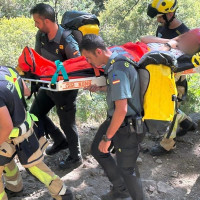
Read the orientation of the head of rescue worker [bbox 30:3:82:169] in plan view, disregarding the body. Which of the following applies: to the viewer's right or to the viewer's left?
to the viewer's left

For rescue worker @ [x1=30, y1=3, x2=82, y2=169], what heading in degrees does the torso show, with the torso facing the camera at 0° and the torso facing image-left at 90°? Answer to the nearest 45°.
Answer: approximately 45°

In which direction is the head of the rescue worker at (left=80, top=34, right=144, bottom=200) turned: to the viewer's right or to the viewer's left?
to the viewer's left

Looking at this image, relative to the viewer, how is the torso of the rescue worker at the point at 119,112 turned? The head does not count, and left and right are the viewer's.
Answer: facing to the left of the viewer

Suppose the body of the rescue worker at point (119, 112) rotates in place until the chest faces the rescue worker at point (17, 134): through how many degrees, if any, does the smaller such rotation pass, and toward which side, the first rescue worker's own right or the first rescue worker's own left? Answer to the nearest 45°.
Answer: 0° — they already face them
